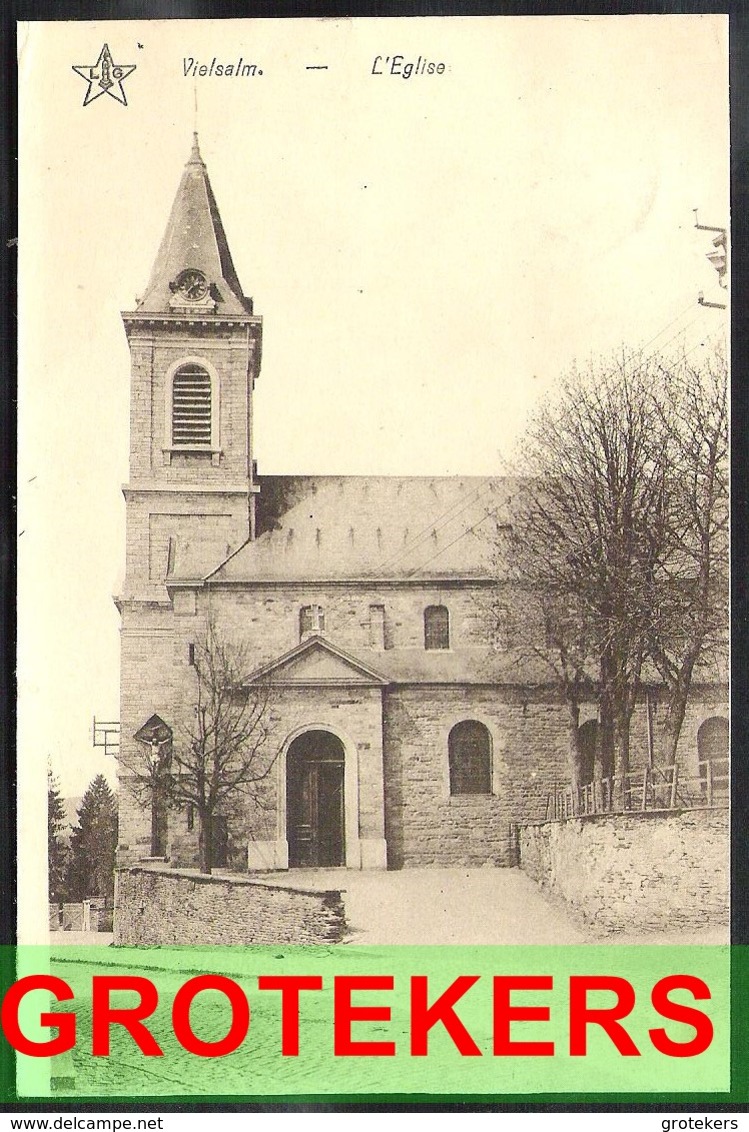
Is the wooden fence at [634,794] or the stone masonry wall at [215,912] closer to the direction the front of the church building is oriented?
the stone masonry wall

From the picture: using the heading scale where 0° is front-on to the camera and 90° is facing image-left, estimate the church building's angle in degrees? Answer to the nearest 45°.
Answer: approximately 0°

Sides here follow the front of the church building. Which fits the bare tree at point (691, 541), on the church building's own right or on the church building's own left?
on the church building's own left
